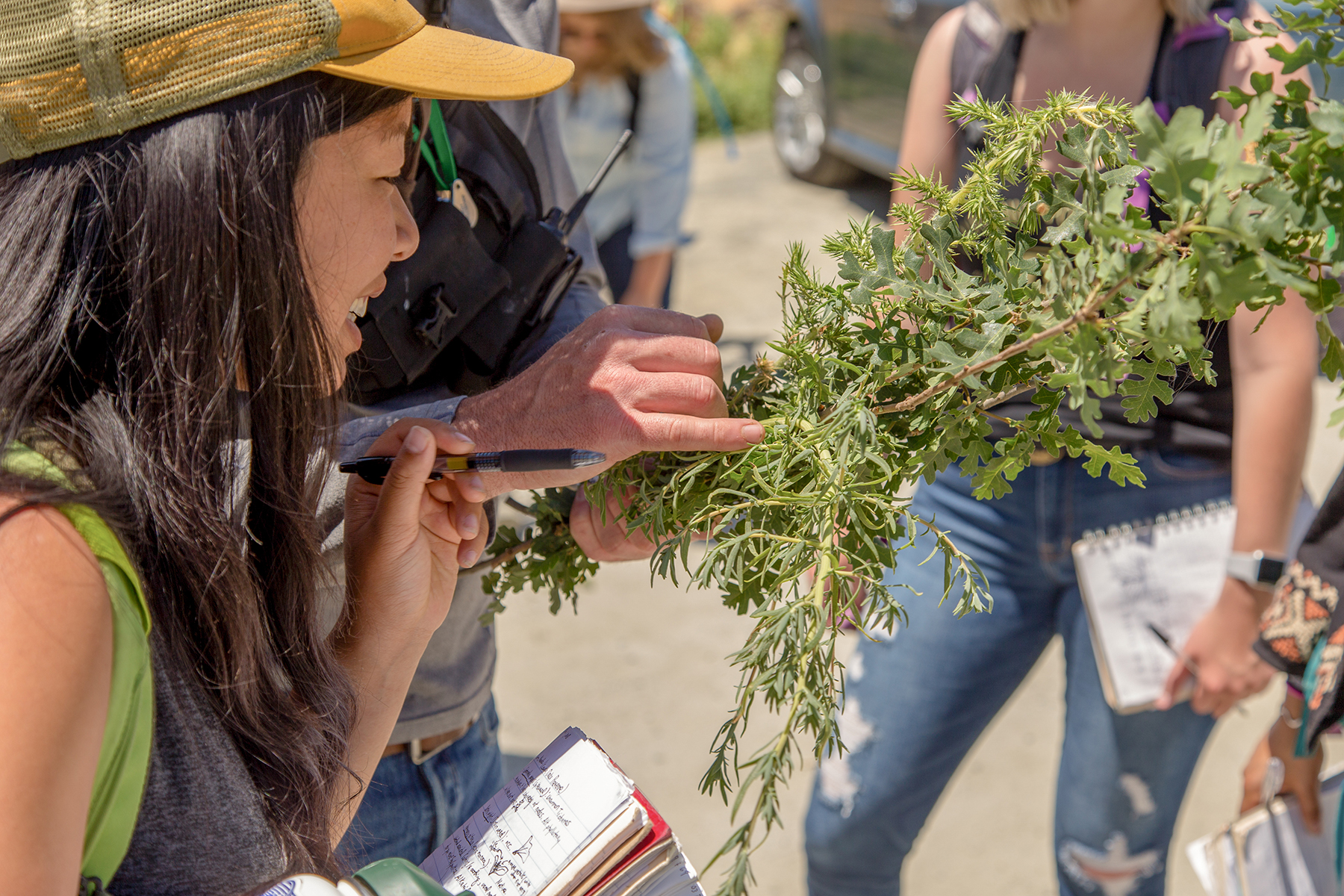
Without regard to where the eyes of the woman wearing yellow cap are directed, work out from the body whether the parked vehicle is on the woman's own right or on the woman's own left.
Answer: on the woman's own left

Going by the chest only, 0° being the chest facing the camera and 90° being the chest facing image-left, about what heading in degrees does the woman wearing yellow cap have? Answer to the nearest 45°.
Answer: approximately 270°

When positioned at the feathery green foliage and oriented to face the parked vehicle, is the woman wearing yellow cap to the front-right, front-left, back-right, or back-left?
back-left

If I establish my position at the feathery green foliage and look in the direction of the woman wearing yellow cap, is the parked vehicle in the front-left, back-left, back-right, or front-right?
back-right
